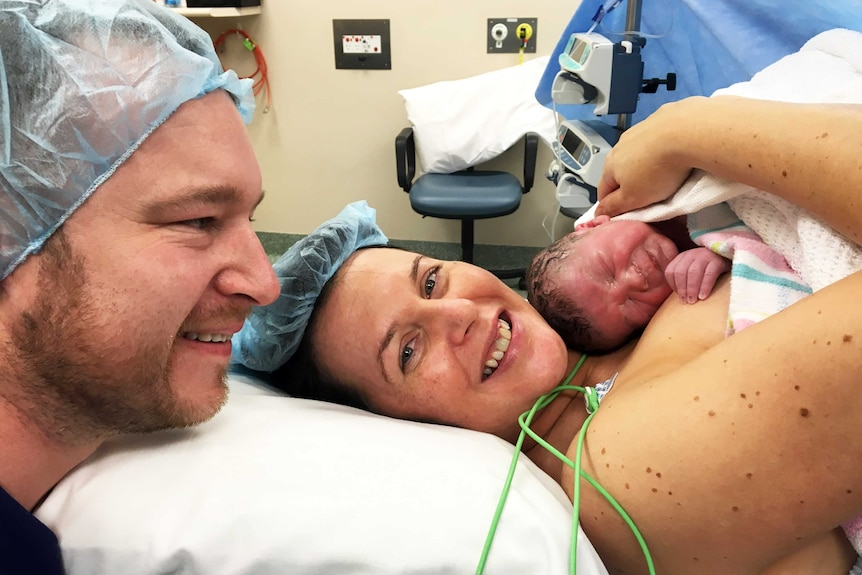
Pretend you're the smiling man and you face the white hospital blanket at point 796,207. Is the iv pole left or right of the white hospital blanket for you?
left

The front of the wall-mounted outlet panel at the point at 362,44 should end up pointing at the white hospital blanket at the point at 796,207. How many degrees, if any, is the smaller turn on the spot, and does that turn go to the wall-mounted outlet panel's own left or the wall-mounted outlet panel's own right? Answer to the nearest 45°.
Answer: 0° — it already faces it

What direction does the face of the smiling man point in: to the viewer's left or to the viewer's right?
to the viewer's right

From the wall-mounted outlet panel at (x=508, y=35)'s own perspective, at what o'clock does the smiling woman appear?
The smiling woman is roughly at 12 o'clock from the wall-mounted outlet panel.

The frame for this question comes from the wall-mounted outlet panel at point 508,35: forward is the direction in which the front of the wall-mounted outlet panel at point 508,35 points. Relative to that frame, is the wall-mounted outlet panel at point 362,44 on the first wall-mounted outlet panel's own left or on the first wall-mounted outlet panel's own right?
on the first wall-mounted outlet panel's own right
